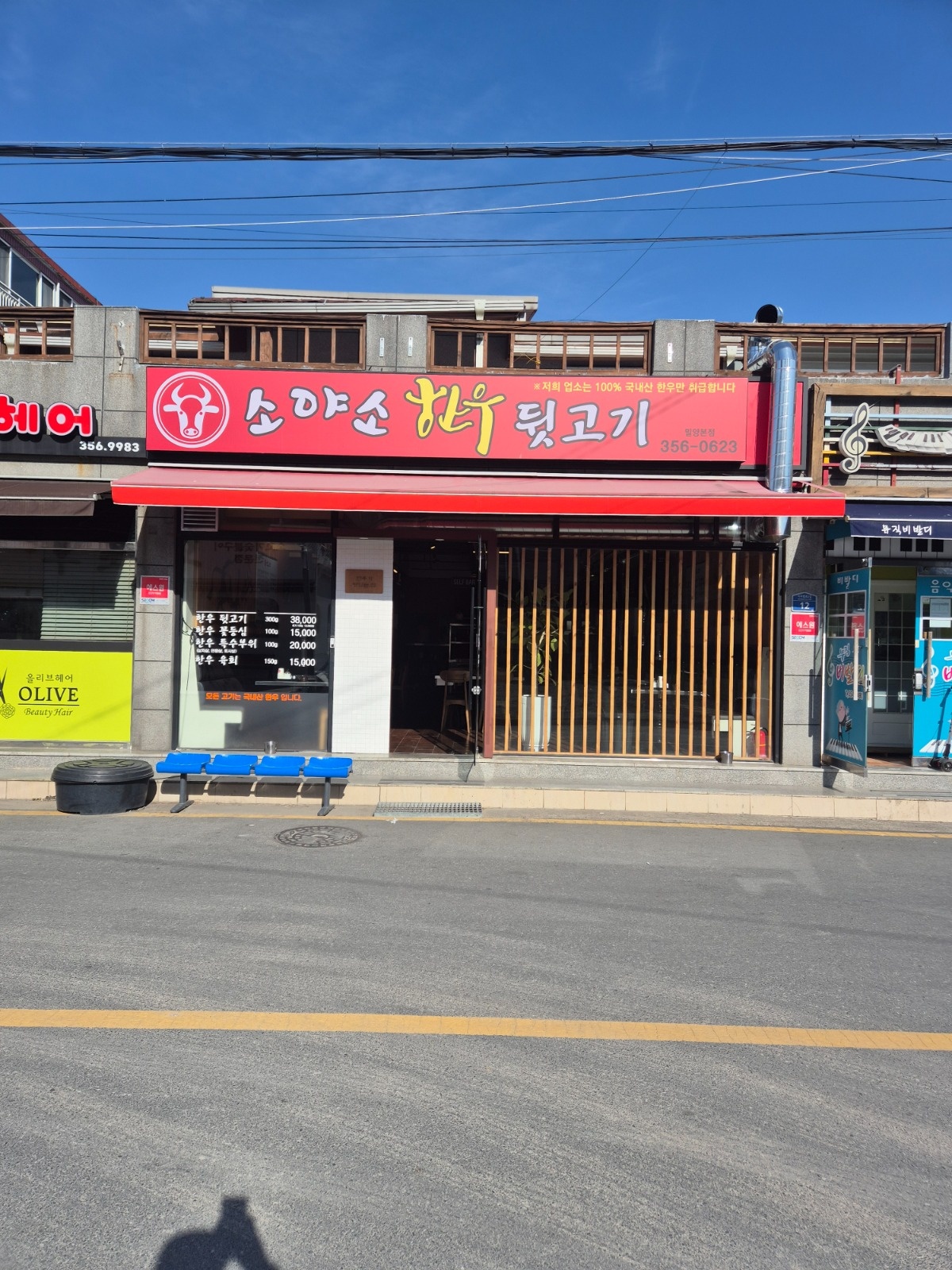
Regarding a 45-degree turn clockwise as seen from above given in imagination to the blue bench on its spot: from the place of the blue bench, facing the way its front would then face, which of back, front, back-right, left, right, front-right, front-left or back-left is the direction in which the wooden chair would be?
back

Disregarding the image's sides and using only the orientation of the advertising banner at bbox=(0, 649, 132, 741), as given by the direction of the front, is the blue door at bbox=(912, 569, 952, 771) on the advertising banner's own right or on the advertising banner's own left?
on the advertising banner's own left

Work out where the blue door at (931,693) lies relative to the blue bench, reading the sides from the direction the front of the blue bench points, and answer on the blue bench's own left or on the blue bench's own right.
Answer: on the blue bench's own left

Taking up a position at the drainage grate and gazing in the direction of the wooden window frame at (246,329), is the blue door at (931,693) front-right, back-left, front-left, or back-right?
back-right

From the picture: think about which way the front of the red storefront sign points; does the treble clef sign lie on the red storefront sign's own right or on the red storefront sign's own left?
on the red storefront sign's own left

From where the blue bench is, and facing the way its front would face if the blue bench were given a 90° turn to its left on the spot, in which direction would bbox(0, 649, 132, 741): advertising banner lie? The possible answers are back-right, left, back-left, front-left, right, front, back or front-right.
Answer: back-left
